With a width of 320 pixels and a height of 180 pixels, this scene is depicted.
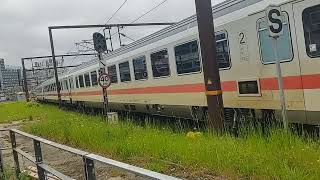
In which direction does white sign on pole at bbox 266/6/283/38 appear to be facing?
toward the camera

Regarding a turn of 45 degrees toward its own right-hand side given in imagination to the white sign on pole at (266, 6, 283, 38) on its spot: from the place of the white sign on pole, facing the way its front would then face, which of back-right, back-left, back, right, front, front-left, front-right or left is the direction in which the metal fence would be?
front

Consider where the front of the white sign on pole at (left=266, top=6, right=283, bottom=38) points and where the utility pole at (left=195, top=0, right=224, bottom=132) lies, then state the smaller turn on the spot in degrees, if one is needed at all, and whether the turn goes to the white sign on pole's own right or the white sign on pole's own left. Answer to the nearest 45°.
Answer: approximately 135° to the white sign on pole's own right
